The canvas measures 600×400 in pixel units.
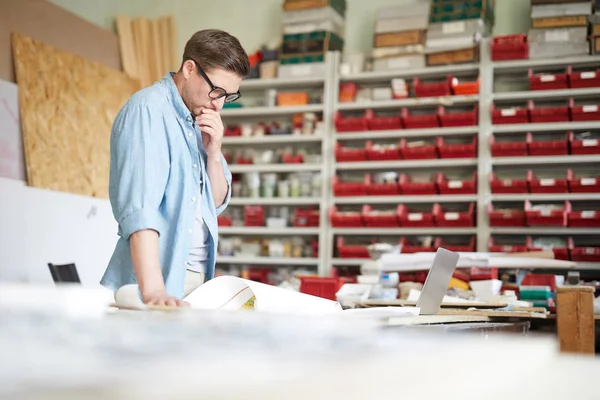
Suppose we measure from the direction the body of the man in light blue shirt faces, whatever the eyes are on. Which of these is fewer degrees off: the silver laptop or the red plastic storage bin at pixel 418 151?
the silver laptop

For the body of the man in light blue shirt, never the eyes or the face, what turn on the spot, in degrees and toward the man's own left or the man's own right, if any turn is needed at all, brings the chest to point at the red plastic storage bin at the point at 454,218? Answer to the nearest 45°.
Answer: approximately 90° to the man's own left

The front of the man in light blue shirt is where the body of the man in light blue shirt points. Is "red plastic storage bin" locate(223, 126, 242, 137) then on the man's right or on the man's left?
on the man's left

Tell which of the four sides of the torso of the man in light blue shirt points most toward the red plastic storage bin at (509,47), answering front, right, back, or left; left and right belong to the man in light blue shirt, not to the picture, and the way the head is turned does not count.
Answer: left

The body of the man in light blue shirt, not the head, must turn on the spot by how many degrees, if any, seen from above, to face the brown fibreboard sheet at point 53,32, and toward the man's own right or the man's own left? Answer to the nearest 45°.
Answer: approximately 135° to the man's own left

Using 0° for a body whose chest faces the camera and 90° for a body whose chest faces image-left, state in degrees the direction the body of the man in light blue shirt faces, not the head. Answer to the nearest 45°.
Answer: approximately 315°

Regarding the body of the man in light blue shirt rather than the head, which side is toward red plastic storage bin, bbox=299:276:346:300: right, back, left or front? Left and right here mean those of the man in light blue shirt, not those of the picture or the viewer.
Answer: left

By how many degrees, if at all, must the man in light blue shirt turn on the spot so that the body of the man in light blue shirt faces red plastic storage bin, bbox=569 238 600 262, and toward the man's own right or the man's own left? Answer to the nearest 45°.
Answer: approximately 90° to the man's own left

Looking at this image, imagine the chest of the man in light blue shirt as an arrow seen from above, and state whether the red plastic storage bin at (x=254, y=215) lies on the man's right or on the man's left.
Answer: on the man's left

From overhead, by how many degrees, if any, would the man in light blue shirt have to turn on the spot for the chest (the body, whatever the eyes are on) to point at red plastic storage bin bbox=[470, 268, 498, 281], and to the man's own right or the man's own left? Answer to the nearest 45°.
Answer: approximately 90° to the man's own left

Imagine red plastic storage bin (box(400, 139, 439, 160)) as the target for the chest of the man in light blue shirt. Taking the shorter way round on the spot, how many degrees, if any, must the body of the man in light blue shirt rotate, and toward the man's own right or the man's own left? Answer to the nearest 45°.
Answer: approximately 90° to the man's own left

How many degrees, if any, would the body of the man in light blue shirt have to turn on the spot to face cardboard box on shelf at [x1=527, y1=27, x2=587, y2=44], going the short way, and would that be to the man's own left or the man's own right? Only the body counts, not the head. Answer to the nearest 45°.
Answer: approximately 90° to the man's own left
